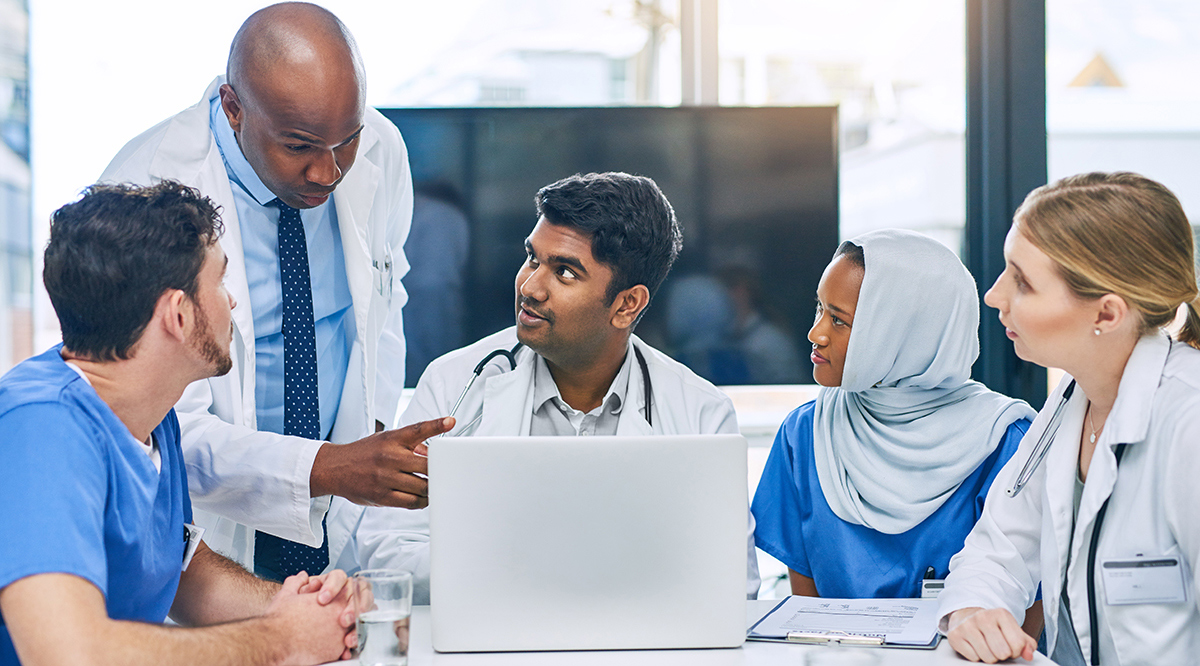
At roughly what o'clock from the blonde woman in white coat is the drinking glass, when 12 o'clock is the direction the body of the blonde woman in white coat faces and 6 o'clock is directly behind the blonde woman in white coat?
The drinking glass is roughly at 12 o'clock from the blonde woman in white coat.

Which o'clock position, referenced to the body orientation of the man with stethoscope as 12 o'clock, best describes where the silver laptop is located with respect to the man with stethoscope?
The silver laptop is roughly at 12 o'clock from the man with stethoscope.

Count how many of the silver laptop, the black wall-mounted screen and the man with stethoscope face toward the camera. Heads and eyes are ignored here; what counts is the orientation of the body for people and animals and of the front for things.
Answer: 2

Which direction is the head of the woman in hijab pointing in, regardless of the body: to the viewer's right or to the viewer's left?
to the viewer's left

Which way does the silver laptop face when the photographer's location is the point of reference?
facing away from the viewer

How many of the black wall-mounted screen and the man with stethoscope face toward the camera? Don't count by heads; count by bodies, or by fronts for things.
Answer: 2

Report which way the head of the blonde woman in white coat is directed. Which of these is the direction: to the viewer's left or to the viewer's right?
to the viewer's left
